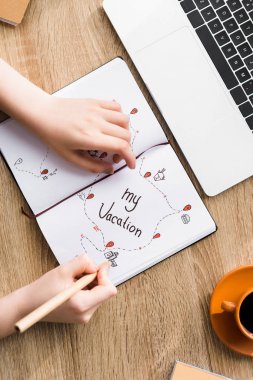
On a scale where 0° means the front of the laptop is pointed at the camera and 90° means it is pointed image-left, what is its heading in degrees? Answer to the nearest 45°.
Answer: approximately 45°
